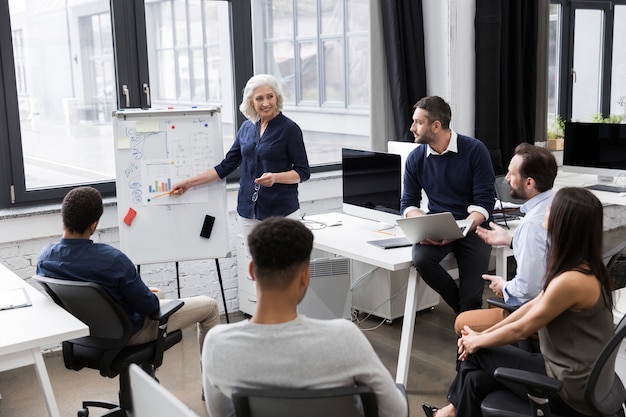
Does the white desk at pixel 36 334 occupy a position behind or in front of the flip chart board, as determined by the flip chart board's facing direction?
in front

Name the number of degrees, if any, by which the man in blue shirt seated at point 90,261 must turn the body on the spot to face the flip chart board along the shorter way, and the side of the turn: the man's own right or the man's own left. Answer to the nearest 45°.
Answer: approximately 45° to the man's own left

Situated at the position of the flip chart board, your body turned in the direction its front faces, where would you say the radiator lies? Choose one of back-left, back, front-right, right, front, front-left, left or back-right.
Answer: left

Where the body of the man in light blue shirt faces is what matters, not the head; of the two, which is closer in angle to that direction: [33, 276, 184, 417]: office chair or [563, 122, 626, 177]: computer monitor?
the office chair

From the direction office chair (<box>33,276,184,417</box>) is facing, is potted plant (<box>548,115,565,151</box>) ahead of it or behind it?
ahead

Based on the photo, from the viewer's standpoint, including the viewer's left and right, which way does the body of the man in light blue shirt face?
facing to the left of the viewer

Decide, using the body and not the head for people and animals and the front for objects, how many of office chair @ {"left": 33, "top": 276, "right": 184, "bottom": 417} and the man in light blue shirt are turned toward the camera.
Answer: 0

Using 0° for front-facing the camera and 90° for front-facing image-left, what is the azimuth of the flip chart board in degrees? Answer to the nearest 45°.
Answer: approximately 0°

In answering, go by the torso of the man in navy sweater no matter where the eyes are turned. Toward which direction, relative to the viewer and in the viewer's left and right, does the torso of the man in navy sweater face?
facing the viewer and to the left of the viewer

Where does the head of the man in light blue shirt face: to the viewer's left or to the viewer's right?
to the viewer's left

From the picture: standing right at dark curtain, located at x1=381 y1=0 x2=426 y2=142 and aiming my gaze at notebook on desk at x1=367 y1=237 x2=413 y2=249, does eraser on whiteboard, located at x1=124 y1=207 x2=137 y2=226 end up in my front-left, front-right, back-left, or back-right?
front-right

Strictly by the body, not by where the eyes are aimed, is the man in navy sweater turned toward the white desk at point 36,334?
yes

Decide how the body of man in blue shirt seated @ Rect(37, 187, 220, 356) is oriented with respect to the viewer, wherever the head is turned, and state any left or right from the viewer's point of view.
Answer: facing away from the viewer and to the right of the viewer

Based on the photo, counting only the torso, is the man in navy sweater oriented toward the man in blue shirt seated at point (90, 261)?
yes

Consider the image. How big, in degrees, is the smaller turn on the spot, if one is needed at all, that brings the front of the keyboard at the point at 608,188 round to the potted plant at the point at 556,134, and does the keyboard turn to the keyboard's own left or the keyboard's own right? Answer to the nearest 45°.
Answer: approximately 135° to the keyboard's own right

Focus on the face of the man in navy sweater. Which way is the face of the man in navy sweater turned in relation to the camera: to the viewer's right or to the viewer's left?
to the viewer's left
